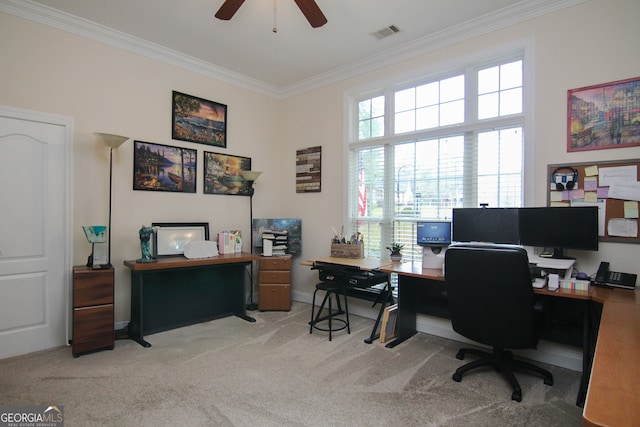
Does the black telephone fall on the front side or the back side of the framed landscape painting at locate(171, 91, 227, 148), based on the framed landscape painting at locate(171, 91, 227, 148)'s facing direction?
on the front side

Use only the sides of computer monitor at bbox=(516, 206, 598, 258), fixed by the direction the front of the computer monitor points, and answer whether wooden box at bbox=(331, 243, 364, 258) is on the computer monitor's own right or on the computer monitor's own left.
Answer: on the computer monitor's own right

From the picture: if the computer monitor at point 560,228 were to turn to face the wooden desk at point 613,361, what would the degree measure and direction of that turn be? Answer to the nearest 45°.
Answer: approximately 45° to its left

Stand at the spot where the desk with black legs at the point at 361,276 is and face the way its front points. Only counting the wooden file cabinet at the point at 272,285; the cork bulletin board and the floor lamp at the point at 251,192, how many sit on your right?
2

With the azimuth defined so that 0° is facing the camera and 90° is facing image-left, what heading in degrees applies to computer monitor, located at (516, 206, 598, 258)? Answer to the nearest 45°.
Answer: approximately 45°

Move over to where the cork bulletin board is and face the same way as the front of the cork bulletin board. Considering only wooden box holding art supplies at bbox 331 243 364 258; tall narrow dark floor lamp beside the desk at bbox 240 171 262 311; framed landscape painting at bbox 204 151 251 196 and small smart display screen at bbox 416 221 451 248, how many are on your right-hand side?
4

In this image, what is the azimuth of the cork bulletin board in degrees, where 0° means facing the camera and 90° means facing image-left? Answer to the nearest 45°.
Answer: approximately 0°

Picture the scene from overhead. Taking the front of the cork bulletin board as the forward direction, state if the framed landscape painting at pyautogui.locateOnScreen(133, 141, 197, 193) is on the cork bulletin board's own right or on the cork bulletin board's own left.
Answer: on the cork bulletin board's own right

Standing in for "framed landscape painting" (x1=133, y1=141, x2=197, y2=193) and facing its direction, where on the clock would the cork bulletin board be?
The cork bulletin board is roughly at 12 o'clock from the framed landscape painting.

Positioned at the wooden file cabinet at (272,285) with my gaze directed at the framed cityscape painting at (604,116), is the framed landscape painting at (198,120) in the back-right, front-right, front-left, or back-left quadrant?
back-right

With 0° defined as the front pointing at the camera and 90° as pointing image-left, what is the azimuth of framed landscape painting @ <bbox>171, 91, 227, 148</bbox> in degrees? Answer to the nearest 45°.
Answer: approximately 315°

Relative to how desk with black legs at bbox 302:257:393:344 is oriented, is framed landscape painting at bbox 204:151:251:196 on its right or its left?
on its right

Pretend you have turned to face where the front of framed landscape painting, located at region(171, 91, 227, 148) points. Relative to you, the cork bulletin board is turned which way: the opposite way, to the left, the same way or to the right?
to the right
